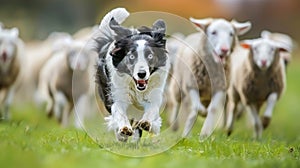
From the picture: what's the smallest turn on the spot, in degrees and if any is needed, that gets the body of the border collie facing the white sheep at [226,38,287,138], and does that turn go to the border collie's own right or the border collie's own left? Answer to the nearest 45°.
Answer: approximately 135° to the border collie's own left

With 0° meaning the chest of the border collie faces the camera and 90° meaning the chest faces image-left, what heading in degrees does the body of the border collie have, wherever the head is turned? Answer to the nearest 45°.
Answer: approximately 0°

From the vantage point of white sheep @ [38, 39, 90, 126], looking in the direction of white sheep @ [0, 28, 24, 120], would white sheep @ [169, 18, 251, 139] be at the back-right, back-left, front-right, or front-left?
back-left

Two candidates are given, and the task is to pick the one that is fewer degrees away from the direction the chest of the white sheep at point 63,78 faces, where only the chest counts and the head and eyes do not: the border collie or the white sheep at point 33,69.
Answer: the border collie

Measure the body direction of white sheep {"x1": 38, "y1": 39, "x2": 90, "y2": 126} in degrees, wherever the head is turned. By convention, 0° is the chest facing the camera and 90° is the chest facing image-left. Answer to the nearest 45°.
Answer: approximately 315°
